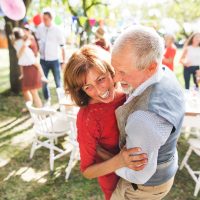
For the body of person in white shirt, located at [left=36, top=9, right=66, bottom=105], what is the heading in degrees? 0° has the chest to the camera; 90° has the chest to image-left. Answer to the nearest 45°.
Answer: approximately 45°

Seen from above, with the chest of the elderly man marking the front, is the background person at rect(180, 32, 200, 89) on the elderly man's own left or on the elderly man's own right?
on the elderly man's own right

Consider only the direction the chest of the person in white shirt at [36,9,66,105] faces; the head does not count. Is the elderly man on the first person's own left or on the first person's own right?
on the first person's own left

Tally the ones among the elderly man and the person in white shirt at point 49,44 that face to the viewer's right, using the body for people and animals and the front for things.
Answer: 0

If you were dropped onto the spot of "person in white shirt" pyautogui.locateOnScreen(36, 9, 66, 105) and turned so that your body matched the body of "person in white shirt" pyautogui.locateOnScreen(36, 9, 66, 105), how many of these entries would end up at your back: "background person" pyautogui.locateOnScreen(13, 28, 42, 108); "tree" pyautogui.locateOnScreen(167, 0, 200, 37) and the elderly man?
1

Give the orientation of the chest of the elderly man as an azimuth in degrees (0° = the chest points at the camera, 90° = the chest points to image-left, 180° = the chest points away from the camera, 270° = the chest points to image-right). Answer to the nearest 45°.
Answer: approximately 90°

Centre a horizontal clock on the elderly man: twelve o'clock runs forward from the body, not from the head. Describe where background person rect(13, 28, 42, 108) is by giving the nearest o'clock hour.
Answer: The background person is roughly at 2 o'clock from the elderly man.

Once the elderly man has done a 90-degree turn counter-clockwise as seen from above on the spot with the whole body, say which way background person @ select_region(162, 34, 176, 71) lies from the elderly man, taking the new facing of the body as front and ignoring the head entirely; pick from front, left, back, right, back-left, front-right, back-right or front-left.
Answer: back

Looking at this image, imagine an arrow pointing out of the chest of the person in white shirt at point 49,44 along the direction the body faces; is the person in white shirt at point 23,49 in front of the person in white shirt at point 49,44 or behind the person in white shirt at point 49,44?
in front
